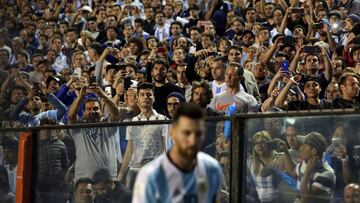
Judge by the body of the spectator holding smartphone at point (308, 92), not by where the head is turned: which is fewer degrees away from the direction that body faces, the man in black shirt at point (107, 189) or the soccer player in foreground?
the soccer player in foreground

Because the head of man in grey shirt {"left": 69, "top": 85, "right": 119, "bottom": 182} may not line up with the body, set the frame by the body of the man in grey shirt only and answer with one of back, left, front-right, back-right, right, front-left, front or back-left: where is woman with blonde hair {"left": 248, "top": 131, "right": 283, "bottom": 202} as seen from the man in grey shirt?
front-left

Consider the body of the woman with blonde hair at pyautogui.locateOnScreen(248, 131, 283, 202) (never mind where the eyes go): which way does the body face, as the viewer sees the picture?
toward the camera

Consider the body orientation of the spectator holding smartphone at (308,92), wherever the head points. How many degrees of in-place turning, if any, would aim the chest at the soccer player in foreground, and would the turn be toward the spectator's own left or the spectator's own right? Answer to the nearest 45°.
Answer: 0° — they already face them

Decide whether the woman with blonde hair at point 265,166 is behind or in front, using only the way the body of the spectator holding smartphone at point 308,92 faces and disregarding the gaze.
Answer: in front

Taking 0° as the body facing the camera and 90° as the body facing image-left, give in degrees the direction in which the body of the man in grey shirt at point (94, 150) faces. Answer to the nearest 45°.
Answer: approximately 0°

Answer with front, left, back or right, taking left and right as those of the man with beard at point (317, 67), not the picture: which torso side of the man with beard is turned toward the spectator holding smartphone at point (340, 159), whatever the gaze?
front

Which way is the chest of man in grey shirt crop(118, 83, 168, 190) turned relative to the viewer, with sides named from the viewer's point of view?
facing the viewer
